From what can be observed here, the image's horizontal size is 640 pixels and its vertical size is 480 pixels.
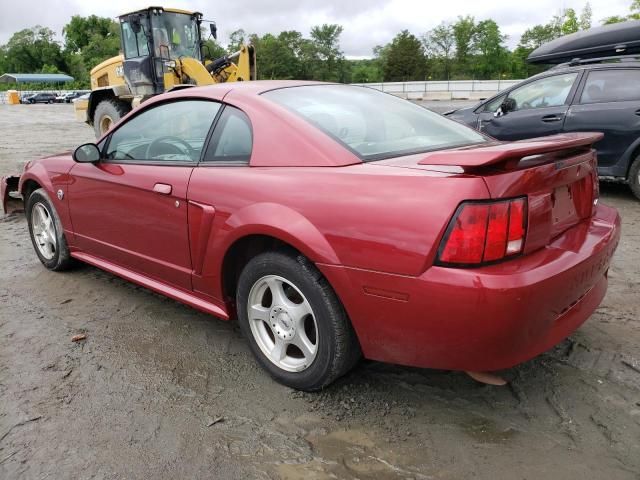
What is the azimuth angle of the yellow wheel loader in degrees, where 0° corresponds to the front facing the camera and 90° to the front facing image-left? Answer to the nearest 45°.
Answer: approximately 315°

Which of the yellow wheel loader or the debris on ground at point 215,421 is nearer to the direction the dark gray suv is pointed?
the yellow wheel loader

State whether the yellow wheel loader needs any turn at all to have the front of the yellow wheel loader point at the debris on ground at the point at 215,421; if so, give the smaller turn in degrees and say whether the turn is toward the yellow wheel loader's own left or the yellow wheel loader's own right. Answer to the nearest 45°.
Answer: approximately 45° to the yellow wheel loader's own right

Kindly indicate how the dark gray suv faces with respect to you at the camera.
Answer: facing to the left of the viewer

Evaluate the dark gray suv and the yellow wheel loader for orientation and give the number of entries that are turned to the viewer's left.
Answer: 1

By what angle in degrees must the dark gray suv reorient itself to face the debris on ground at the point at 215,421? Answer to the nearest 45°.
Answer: approximately 90° to its left

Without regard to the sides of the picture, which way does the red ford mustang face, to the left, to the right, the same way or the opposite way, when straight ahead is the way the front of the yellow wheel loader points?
the opposite way

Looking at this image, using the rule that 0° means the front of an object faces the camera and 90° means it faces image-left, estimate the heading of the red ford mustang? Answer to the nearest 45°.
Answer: approximately 135°

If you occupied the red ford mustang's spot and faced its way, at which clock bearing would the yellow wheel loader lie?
The yellow wheel loader is roughly at 1 o'clock from the red ford mustang.

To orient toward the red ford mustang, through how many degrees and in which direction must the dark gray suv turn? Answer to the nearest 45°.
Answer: approximately 90° to its left
